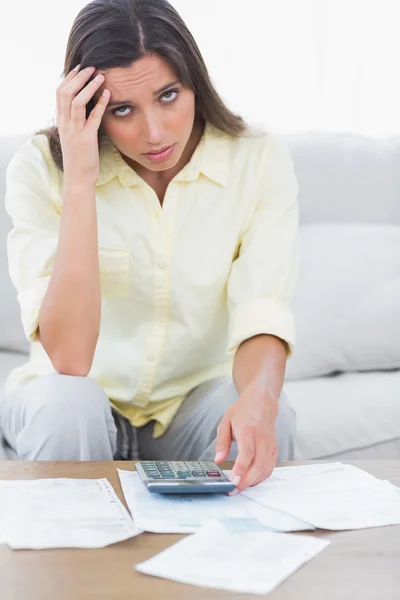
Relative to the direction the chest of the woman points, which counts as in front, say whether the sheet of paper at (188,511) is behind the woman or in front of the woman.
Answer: in front

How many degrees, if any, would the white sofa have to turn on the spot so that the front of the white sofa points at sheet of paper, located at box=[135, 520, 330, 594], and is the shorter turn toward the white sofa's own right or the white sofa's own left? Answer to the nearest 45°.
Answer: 0° — it already faces it

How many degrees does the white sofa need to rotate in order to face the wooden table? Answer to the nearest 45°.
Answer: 0° — it already faces it

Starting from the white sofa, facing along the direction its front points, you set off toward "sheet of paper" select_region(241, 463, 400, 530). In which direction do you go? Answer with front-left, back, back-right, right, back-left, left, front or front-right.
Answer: front

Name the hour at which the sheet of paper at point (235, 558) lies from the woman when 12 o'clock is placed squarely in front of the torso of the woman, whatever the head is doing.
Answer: The sheet of paper is roughly at 12 o'clock from the woman.

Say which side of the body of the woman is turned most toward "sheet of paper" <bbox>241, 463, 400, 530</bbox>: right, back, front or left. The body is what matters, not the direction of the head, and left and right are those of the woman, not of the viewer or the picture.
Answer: front

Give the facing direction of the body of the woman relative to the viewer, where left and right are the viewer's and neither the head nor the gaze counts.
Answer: facing the viewer

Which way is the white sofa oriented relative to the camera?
toward the camera

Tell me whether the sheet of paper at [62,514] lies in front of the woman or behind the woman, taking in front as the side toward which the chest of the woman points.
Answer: in front

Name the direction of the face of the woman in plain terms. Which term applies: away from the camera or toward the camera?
toward the camera
